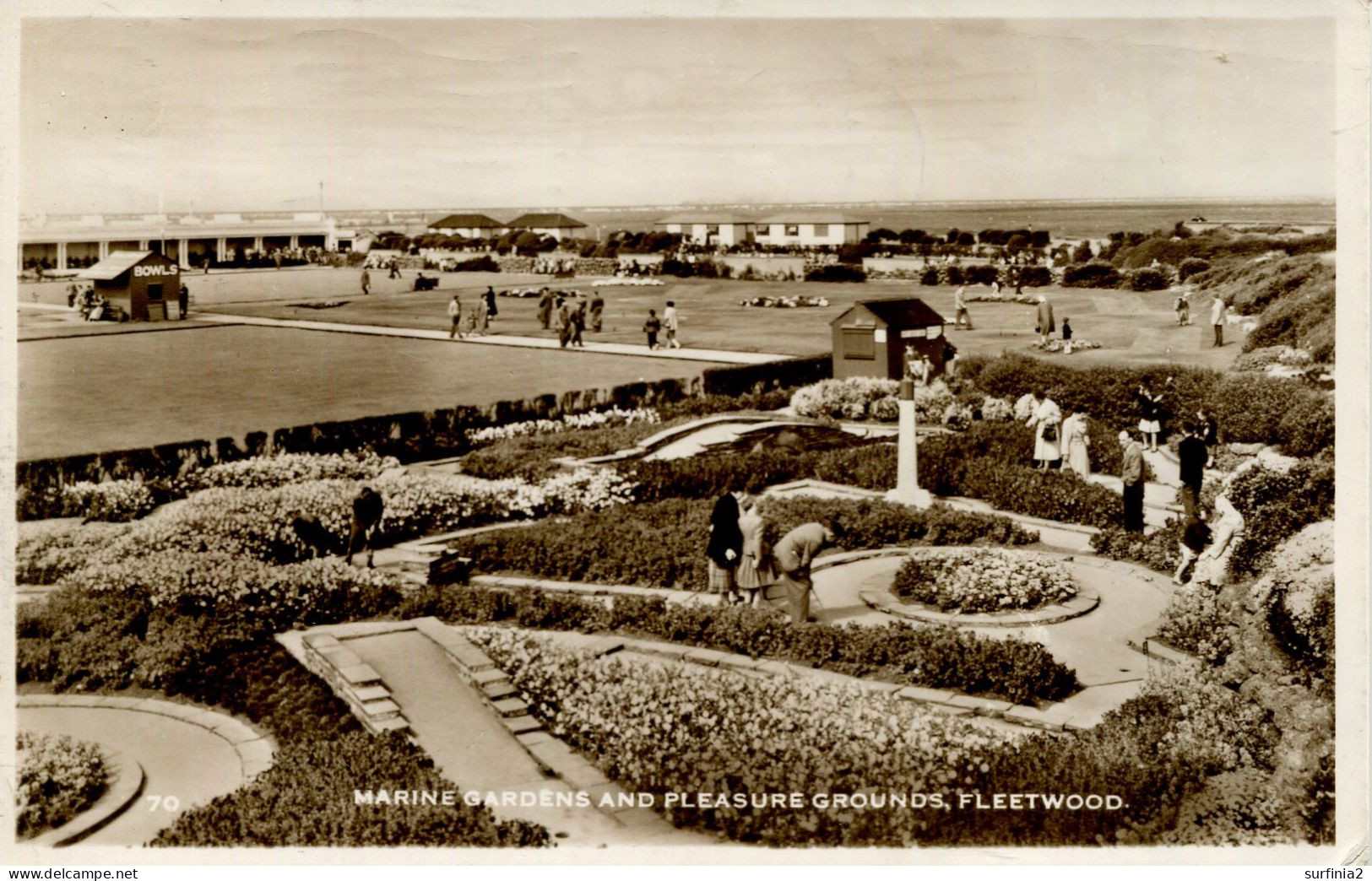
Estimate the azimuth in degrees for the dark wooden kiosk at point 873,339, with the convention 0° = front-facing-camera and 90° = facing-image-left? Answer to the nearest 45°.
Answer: approximately 315°

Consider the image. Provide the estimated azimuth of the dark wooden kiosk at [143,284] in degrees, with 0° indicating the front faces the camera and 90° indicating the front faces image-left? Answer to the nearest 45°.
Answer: approximately 315°

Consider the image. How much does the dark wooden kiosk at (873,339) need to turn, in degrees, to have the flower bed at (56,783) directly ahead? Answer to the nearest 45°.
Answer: approximately 90° to its right

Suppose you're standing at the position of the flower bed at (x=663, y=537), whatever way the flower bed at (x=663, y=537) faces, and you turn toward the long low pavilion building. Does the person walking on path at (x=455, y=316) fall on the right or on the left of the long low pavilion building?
right
